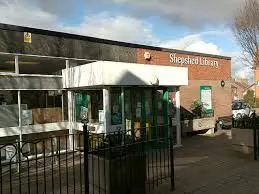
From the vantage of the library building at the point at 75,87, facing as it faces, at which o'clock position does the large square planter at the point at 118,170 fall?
The large square planter is roughly at 1 o'clock from the library building.

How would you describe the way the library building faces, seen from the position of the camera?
facing the viewer and to the right of the viewer

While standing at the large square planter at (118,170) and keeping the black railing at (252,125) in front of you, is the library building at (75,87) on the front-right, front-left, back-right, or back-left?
front-left

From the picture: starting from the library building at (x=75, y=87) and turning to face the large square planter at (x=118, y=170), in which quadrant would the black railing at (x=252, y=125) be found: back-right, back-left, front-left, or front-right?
front-left

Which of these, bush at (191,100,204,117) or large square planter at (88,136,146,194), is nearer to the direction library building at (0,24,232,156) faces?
the large square planter

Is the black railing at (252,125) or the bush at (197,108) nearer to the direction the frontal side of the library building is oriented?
the black railing

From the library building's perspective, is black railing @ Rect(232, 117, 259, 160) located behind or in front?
in front

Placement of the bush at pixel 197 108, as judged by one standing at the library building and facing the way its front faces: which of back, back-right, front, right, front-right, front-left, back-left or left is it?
left
